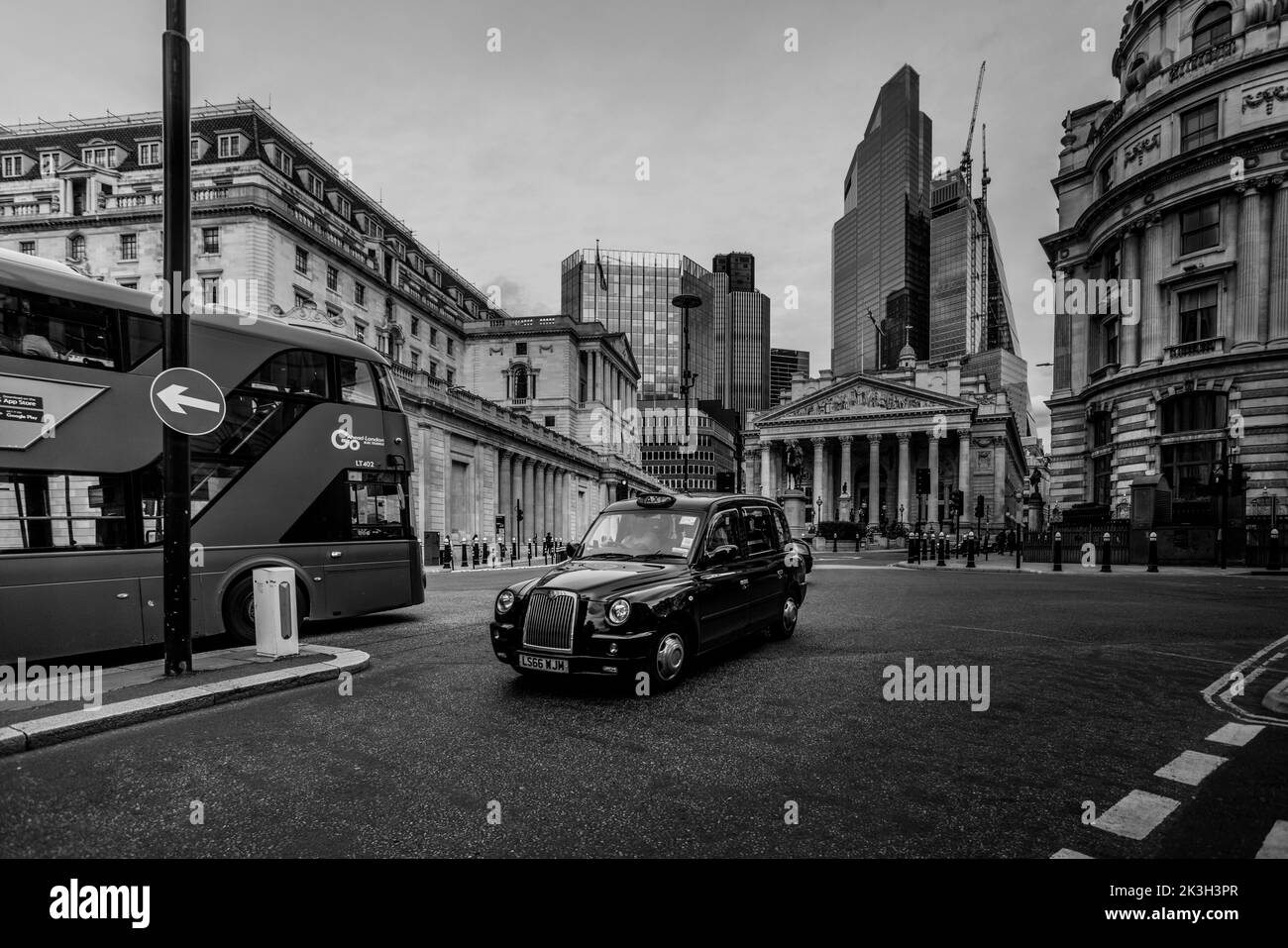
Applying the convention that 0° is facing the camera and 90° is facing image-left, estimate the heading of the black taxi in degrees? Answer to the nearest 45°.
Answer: approximately 45°

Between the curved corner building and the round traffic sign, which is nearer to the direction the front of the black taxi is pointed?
the round traffic sign

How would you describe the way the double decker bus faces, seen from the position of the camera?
facing away from the viewer and to the right of the viewer

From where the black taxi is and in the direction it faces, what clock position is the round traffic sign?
The round traffic sign is roughly at 1 o'clock from the black taxi.

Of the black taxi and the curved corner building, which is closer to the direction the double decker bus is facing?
the curved corner building

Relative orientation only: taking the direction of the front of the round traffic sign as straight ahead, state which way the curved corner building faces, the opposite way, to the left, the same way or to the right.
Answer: to the right

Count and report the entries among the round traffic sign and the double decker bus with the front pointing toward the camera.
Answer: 1

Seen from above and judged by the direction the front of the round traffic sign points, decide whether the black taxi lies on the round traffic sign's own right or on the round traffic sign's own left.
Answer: on the round traffic sign's own left

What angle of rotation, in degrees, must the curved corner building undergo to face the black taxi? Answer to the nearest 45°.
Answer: approximately 45° to its left

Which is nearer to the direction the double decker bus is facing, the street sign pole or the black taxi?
the black taxi

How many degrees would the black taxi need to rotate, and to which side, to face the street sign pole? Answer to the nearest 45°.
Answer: approximately 45° to its right

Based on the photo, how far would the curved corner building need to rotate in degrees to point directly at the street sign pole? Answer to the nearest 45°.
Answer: approximately 45° to its left
